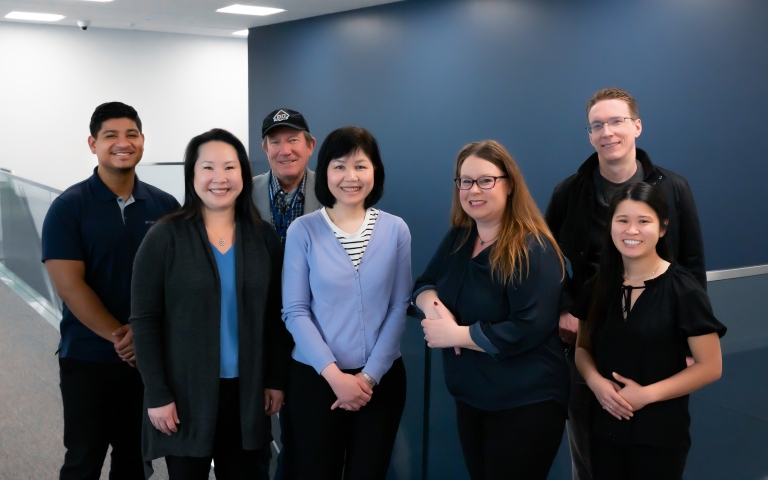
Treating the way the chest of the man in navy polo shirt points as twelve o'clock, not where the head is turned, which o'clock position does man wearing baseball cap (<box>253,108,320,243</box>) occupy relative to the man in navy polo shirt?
The man wearing baseball cap is roughly at 10 o'clock from the man in navy polo shirt.

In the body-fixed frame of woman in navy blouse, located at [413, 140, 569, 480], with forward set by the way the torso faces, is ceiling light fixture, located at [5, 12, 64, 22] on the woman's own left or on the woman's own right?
on the woman's own right

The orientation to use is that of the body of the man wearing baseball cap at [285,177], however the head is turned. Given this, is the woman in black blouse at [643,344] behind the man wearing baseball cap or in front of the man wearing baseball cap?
in front

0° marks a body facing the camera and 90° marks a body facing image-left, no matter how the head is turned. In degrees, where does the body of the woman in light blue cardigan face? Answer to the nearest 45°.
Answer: approximately 0°

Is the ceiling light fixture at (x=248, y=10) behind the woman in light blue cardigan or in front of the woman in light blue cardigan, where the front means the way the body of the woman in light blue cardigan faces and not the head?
behind

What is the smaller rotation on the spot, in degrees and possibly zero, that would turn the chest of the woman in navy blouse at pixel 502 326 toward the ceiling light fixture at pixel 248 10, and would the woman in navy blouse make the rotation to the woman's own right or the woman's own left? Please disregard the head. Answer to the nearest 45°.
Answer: approximately 90° to the woman's own right

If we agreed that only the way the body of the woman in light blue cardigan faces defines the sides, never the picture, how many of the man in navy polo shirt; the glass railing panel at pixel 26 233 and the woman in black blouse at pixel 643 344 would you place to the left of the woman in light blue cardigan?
1

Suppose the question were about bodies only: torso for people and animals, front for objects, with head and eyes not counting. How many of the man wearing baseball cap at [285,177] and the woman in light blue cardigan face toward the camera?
2
